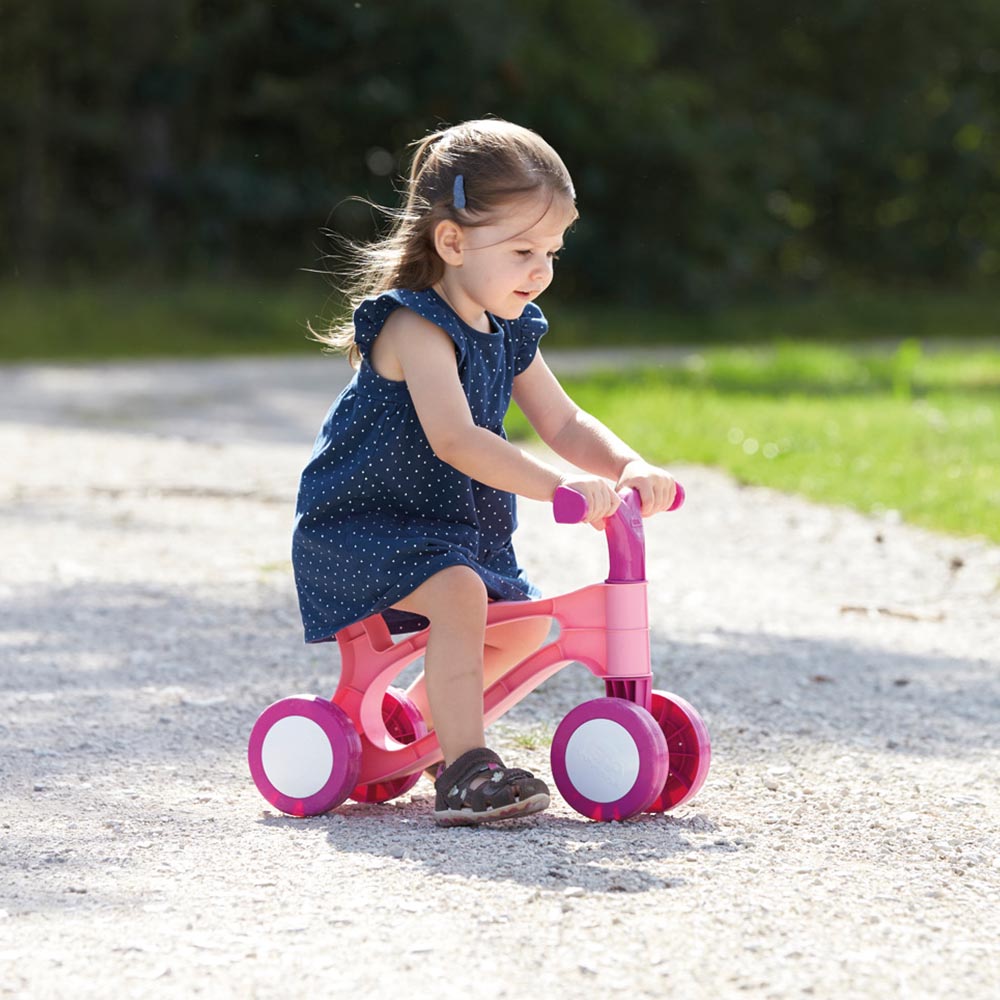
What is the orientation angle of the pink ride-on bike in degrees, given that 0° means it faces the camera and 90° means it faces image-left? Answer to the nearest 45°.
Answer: approximately 315°

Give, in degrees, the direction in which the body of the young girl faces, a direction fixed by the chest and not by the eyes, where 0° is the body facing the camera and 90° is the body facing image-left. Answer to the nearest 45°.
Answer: approximately 315°
